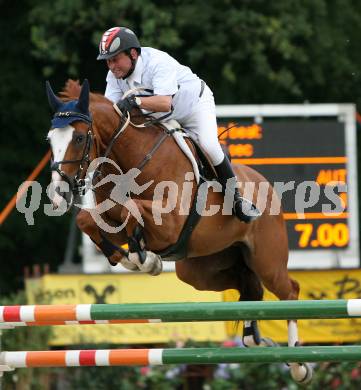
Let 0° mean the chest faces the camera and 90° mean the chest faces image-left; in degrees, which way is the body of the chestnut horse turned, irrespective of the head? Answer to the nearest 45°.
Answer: approximately 45°

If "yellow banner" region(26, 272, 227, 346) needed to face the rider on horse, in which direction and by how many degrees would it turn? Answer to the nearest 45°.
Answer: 0° — it already faces them

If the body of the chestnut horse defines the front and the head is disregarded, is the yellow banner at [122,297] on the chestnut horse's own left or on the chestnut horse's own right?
on the chestnut horse's own right

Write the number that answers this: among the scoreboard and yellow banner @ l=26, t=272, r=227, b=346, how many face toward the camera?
2

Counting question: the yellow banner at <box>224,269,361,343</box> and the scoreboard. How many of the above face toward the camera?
2

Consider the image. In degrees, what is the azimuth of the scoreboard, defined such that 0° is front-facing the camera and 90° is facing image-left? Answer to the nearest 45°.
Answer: approximately 0°

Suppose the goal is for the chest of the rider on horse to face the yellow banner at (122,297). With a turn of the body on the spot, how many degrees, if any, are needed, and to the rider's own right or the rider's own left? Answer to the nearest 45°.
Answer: approximately 135° to the rider's own right

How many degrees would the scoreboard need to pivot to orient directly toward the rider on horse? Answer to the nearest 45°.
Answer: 0° — it already faces them

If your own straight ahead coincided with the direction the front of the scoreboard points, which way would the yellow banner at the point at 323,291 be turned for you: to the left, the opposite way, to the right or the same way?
the same way

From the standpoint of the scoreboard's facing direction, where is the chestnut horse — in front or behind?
in front

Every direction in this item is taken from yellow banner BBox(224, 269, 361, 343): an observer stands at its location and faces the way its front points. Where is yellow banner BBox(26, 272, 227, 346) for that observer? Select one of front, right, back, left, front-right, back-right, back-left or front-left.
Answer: right

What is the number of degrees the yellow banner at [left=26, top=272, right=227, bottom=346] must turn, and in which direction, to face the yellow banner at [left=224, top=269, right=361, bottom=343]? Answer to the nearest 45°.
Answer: approximately 90° to its left

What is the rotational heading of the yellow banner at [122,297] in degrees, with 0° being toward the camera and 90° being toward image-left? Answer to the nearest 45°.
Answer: approximately 0°

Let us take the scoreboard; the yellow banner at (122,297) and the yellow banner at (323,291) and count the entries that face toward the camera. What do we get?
3

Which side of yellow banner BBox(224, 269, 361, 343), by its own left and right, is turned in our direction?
front

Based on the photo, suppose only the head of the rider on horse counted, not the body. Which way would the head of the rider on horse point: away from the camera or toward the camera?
toward the camera
